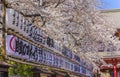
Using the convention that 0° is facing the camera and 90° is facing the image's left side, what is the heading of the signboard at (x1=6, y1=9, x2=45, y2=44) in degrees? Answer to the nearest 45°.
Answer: approximately 315°

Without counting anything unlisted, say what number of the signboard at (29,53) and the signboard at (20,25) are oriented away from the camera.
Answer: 0

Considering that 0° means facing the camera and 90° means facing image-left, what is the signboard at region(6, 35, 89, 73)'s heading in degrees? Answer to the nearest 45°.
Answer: approximately 315°
